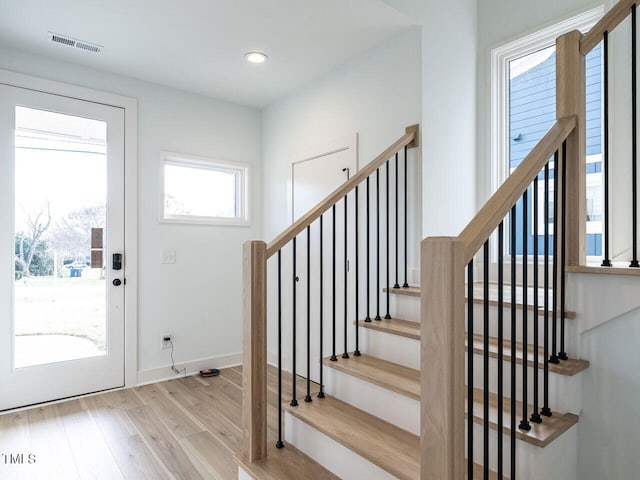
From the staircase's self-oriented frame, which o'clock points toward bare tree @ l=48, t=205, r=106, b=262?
The bare tree is roughly at 2 o'clock from the staircase.

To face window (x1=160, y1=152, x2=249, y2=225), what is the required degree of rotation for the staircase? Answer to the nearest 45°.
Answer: approximately 90° to its right

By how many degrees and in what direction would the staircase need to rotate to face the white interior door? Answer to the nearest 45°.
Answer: approximately 90° to its right

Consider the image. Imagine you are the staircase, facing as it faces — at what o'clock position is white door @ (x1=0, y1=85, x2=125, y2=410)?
The white door is roughly at 2 o'clock from the staircase.

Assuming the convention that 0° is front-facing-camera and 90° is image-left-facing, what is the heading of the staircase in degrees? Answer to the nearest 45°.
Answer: approximately 45°
